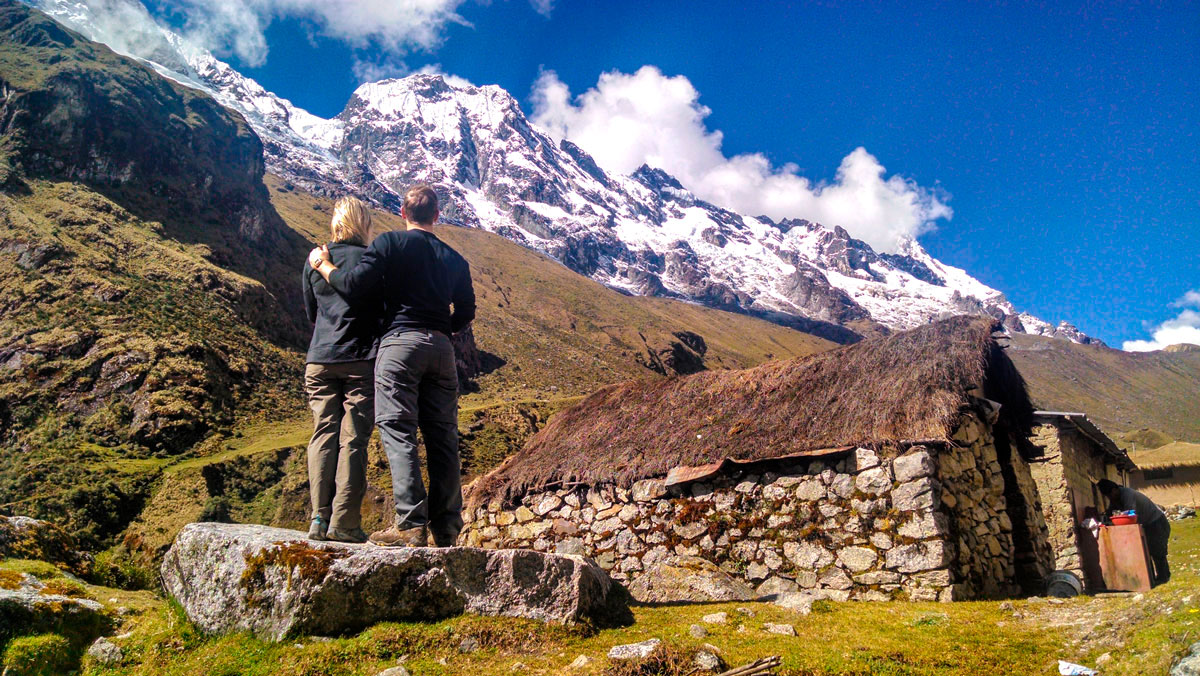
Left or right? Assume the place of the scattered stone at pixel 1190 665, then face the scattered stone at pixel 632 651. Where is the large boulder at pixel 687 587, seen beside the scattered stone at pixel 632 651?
right

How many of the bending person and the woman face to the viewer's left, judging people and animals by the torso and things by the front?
1

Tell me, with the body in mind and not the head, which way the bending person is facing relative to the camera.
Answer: to the viewer's left

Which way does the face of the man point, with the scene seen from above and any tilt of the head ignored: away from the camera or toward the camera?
away from the camera

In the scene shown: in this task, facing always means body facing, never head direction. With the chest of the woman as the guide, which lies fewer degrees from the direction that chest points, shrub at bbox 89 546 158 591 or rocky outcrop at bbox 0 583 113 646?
the shrub

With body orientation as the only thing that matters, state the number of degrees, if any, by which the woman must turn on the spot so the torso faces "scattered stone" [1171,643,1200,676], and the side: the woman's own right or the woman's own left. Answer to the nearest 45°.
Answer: approximately 135° to the woman's own right

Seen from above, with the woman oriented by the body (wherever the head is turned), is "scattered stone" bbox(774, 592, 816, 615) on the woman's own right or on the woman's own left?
on the woman's own right

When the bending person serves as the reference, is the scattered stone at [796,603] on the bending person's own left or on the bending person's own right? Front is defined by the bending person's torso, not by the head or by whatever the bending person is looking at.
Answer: on the bending person's own left

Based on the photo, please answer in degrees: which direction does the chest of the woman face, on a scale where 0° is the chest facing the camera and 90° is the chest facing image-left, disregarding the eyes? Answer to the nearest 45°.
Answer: approximately 180°

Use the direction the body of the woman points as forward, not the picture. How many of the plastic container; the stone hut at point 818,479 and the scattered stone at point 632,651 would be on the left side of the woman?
0
